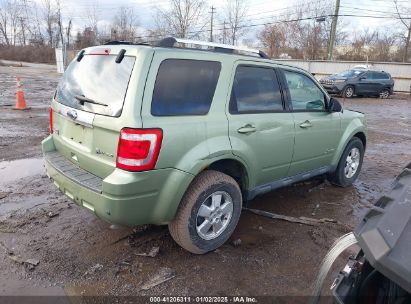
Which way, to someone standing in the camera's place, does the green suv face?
facing away from the viewer and to the right of the viewer

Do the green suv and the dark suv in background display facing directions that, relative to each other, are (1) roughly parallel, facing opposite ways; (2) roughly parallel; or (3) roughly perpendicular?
roughly parallel, facing opposite ways

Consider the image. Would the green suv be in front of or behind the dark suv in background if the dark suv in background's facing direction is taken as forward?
in front

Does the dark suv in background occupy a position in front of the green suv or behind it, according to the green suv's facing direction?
in front
